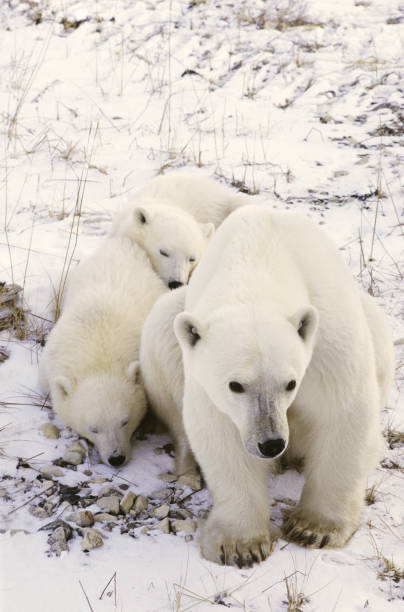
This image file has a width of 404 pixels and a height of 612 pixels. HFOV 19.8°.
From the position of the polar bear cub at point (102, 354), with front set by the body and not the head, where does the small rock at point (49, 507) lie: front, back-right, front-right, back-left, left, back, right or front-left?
front

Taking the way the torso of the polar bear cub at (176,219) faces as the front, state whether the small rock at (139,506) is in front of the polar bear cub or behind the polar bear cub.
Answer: in front

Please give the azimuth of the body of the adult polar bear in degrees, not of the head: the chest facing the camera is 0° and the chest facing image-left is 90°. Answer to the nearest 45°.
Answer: approximately 0°

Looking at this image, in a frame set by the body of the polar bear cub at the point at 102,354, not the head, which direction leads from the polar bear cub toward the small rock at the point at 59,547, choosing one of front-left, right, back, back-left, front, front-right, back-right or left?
front

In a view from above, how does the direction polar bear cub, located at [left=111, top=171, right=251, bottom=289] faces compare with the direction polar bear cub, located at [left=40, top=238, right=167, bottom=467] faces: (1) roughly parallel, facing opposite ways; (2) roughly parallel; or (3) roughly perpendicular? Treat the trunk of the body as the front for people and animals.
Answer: roughly parallel

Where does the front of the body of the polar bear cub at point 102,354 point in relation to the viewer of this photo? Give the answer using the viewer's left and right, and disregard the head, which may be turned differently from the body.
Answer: facing the viewer

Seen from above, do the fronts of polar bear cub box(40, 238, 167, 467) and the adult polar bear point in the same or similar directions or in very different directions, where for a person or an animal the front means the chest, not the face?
same or similar directions

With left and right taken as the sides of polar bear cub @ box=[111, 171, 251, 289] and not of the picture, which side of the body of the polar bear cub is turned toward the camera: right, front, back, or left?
front

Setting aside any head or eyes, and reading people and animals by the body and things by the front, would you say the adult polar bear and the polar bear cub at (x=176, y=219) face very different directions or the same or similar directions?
same or similar directions

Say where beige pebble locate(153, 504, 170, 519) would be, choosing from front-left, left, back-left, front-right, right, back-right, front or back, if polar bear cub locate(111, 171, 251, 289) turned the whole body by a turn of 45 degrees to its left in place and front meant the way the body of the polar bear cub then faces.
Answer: front-right

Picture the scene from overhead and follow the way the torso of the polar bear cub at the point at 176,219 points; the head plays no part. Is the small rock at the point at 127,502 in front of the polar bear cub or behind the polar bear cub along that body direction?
in front

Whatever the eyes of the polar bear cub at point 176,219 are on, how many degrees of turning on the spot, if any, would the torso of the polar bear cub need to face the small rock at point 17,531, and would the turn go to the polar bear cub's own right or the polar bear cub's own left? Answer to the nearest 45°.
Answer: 0° — it already faces it

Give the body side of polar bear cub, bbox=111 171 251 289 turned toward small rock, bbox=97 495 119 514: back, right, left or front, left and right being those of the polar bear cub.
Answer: front

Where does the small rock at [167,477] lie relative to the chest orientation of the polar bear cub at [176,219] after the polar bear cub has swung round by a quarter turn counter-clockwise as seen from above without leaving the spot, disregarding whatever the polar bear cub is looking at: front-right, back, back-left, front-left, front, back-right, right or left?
right

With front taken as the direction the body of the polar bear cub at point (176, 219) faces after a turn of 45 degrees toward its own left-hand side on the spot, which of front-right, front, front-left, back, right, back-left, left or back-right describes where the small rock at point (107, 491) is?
front-right
